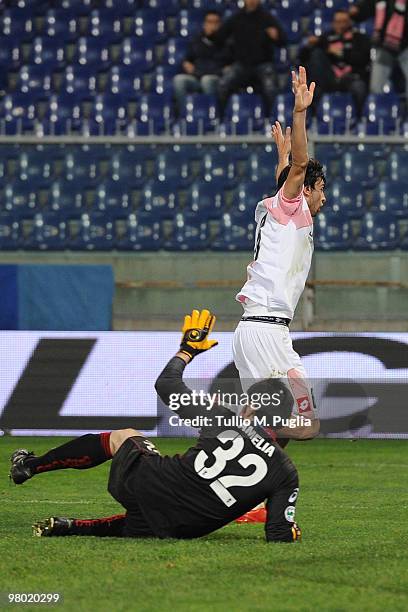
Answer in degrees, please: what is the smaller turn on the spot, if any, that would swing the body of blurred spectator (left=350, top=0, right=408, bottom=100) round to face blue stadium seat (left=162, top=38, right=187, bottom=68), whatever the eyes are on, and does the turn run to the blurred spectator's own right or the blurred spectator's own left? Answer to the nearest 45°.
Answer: approximately 90° to the blurred spectator's own right

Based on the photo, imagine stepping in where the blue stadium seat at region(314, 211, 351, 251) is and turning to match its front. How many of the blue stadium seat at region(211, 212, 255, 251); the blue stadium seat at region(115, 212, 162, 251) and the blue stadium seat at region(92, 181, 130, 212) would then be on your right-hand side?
3

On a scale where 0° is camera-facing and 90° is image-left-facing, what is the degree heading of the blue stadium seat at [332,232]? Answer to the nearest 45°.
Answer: approximately 0°

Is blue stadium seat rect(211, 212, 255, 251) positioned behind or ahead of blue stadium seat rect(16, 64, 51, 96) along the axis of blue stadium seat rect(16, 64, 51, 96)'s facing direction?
ahead

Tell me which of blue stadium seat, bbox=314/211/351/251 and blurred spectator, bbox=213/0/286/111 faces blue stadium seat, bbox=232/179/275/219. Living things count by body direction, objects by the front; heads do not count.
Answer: the blurred spectator

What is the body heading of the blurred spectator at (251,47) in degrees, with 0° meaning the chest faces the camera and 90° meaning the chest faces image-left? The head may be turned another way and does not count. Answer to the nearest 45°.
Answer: approximately 0°

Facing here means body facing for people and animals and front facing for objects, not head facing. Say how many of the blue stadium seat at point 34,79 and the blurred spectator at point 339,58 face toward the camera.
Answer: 2
